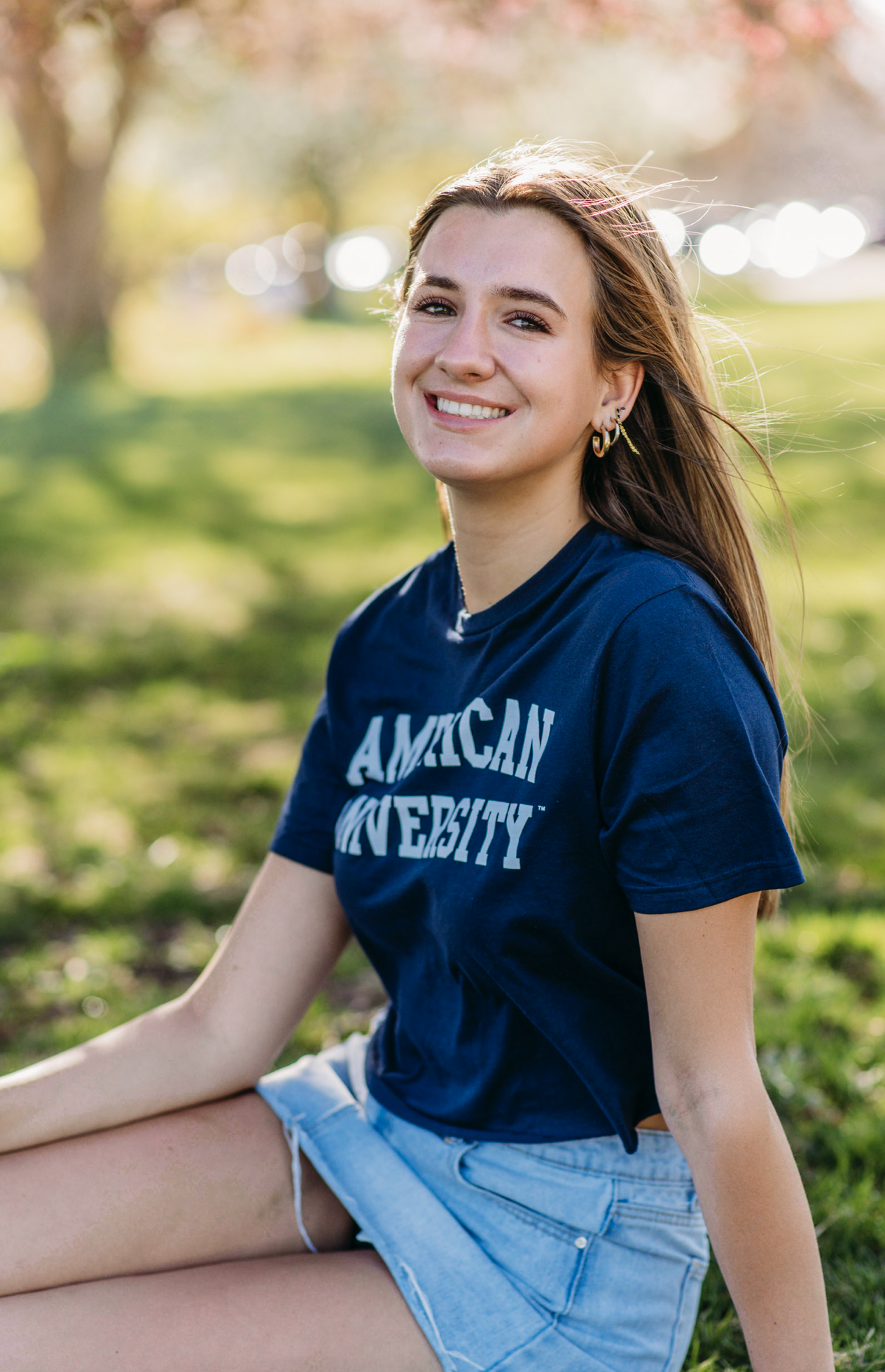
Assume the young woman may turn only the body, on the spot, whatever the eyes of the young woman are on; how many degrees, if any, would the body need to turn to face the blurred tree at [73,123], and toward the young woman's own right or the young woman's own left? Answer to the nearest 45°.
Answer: approximately 135° to the young woman's own right

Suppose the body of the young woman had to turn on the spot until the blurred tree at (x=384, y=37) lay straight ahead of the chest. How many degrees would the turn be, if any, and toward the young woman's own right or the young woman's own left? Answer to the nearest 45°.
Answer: approximately 135° to the young woman's own right

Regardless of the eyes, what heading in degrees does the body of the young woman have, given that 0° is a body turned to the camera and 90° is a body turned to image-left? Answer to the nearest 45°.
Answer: approximately 45°
